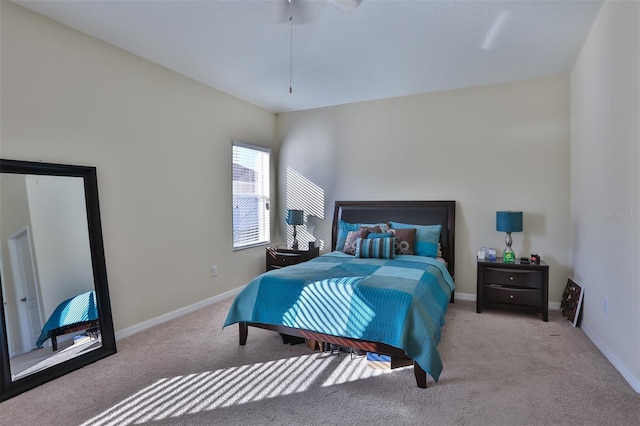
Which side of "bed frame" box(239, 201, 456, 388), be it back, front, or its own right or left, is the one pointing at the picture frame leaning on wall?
left

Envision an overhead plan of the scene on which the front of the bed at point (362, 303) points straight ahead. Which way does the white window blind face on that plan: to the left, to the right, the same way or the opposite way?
to the left

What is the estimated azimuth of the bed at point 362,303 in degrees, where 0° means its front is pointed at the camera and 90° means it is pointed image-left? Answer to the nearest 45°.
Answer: approximately 45°

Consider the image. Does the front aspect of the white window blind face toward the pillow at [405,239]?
yes

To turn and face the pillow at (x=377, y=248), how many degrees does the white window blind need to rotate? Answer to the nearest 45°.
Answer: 0° — it already faces it

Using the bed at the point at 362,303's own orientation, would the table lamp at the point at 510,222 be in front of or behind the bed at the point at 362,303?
behind

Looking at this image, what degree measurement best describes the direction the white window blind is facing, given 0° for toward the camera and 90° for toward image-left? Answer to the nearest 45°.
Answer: approximately 315°

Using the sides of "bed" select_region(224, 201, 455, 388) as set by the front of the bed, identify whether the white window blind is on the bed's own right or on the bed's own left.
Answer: on the bed's own right
